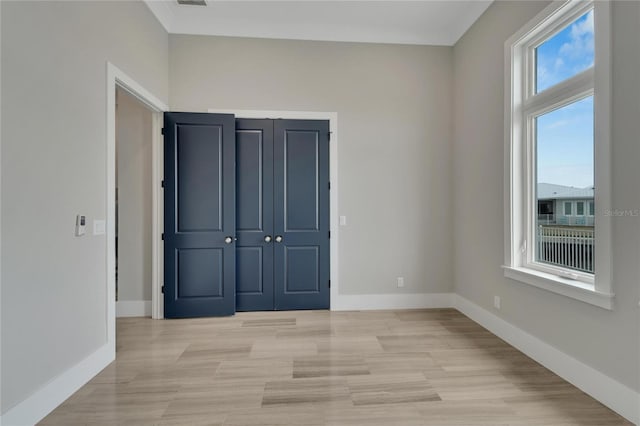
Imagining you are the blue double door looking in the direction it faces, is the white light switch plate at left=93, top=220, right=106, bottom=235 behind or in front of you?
in front

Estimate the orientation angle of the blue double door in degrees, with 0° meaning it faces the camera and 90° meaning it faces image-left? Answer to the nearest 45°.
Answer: approximately 0°
